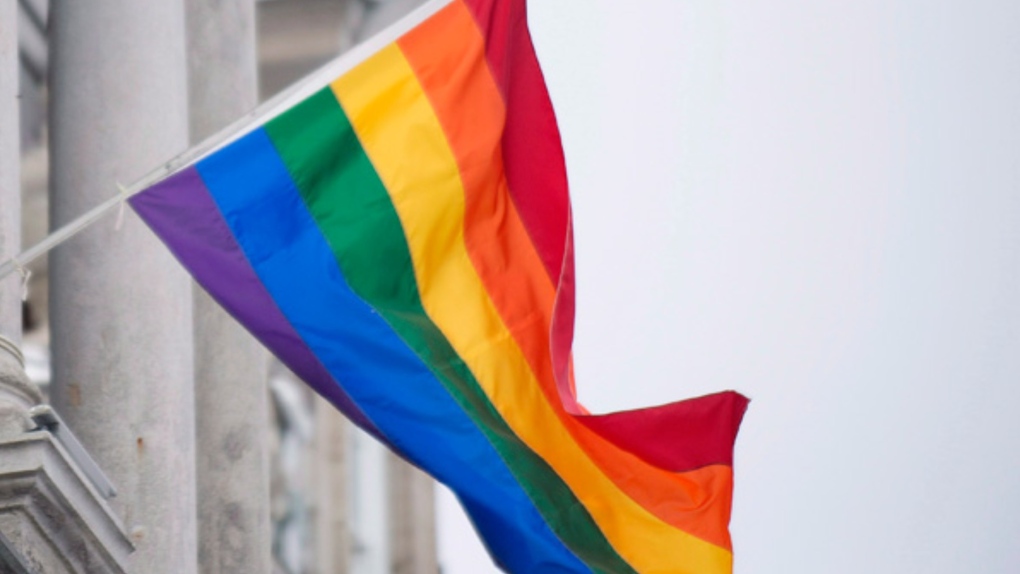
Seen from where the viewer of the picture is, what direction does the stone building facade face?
facing the viewer and to the right of the viewer
